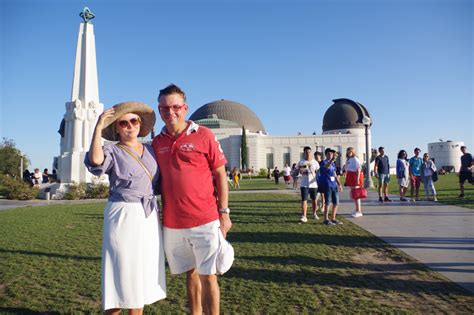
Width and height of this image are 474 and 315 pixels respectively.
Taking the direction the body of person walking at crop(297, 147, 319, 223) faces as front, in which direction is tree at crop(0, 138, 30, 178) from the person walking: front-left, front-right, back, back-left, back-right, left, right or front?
back-right

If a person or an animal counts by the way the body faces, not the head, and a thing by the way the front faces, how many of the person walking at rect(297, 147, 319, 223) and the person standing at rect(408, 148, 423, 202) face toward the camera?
2

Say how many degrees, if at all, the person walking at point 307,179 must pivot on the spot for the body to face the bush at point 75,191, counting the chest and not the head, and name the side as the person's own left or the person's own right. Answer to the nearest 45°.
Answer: approximately 135° to the person's own right

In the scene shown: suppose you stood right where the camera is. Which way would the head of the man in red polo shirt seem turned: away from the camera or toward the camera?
toward the camera

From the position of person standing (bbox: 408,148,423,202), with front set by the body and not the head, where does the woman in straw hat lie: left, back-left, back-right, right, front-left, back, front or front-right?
front

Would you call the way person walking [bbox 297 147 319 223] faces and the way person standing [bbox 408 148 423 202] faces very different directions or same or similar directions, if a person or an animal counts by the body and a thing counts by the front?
same or similar directions

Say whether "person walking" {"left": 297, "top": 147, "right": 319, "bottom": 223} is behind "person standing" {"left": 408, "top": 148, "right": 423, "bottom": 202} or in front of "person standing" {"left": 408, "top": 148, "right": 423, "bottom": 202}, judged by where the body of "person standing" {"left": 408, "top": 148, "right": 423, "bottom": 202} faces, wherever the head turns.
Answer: in front

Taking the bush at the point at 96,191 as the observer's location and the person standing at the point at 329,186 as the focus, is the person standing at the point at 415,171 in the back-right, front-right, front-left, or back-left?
front-left

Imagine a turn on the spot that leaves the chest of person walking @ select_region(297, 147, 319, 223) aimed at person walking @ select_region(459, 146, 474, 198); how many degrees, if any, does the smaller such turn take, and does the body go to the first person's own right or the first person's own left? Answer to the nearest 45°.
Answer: approximately 135° to the first person's own left

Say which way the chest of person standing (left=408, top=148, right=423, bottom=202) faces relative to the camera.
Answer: toward the camera

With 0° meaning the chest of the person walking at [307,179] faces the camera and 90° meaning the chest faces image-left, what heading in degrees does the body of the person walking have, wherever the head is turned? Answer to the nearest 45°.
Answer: approximately 0°
